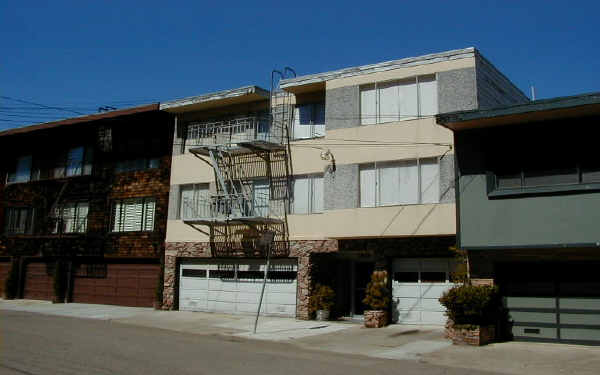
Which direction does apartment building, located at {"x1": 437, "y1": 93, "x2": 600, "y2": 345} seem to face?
toward the camera

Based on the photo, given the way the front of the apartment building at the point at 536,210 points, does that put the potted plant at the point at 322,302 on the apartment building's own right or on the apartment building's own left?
on the apartment building's own right

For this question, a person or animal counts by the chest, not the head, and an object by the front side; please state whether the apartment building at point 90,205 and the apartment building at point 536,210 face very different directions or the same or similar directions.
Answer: same or similar directions

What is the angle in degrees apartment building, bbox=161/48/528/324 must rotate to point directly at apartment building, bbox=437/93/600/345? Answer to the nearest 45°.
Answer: approximately 90° to its left

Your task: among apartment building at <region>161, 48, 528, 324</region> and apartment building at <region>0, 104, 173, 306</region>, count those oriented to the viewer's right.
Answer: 0

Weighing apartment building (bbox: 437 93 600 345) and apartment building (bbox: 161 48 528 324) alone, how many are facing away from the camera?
0

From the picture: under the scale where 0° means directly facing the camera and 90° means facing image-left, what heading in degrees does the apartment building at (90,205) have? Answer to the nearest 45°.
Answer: approximately 45°

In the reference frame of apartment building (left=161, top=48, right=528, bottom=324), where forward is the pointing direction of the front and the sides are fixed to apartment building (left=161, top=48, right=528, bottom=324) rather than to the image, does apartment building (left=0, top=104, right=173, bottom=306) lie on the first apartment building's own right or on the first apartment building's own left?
on the first apartment building's own right

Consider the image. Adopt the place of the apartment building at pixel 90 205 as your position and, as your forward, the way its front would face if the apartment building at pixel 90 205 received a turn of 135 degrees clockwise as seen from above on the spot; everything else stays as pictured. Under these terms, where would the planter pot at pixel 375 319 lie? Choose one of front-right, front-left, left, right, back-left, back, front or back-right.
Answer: back-right

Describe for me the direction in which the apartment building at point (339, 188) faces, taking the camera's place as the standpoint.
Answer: facing the viewer and to the left of the viewer

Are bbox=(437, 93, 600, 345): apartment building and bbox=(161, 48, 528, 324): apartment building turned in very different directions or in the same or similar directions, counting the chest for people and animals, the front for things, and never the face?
same or similar directions

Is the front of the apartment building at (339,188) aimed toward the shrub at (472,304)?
no

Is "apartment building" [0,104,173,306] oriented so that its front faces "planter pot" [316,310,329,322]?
no

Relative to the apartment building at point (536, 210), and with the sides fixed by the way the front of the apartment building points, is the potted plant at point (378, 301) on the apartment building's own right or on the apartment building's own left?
on the apartment building's own right

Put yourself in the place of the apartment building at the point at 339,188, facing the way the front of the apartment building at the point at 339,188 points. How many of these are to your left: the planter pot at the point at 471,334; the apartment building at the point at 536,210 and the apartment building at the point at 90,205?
2

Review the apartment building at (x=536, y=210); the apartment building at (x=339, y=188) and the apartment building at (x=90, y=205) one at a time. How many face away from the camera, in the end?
0
